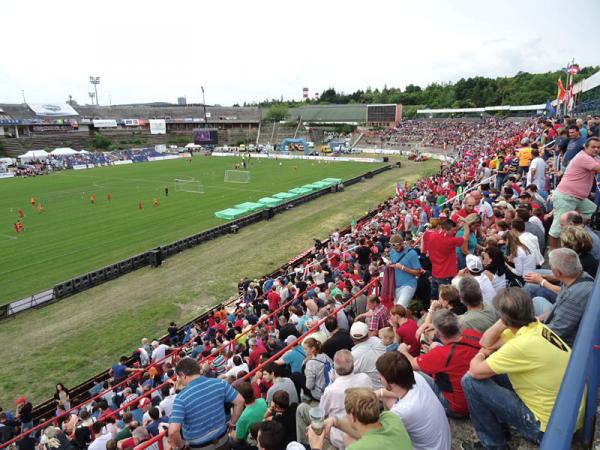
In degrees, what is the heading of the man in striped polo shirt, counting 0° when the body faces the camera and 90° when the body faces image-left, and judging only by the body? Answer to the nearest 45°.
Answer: approximately 135°

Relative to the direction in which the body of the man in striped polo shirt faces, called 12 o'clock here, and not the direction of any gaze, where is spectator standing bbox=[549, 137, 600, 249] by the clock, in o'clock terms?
The spectator standing is roughly at 4 o'clock from the man in striped polo shirt.

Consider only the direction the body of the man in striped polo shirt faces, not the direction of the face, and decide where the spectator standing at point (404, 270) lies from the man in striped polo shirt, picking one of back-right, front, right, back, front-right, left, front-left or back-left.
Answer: right

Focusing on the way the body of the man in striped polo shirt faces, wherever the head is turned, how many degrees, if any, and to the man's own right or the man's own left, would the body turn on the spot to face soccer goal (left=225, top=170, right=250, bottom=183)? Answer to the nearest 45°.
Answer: approximately 45° to the man's own right

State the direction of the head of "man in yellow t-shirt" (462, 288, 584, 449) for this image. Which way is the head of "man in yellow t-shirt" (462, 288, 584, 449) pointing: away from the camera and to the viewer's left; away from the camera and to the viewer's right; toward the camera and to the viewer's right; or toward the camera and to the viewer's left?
away from the camera and to the viewer's left

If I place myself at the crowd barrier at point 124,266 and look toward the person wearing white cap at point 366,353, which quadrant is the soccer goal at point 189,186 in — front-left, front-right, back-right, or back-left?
back-left

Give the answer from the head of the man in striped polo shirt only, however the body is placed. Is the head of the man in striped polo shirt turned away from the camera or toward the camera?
away from the camera
